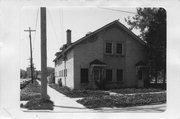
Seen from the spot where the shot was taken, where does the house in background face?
facing the viewer
